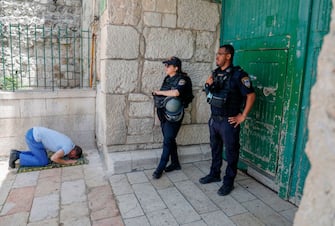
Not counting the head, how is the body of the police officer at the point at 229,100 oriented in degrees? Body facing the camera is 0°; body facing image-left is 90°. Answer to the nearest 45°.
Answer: approximately 45°

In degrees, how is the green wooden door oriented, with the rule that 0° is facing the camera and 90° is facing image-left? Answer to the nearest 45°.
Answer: approximately 45°

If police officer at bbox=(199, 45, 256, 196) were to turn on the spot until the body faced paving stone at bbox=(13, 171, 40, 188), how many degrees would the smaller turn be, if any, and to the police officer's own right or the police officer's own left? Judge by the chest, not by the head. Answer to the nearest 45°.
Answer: approximately 45° to the police officer's own right

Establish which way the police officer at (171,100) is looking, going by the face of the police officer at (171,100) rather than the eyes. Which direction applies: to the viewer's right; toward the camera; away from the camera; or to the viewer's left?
to the viewer's left
